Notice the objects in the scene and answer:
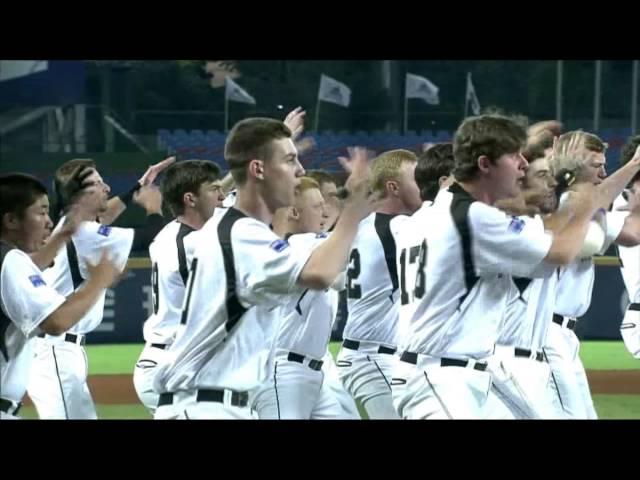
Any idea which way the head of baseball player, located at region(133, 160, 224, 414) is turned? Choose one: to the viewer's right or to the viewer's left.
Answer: to the viewer's right

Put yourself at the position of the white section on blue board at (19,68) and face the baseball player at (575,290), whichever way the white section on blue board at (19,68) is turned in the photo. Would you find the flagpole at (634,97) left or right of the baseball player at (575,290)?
left

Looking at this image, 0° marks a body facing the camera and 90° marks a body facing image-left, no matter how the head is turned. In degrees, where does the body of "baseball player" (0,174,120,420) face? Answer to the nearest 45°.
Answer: approximately 270°

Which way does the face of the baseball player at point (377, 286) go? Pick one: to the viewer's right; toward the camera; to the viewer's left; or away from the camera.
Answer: to the viewer's right

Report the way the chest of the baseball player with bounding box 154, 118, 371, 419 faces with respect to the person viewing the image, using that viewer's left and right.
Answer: facing to the right of the viewer

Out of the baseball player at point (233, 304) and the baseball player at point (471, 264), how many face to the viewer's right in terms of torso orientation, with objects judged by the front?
2

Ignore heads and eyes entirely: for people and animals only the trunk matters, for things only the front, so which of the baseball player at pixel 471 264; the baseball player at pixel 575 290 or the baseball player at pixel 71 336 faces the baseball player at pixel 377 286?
the baseball player at pixel 71 336
